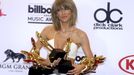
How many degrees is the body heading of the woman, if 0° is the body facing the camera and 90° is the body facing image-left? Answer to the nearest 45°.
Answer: approximately 0°
